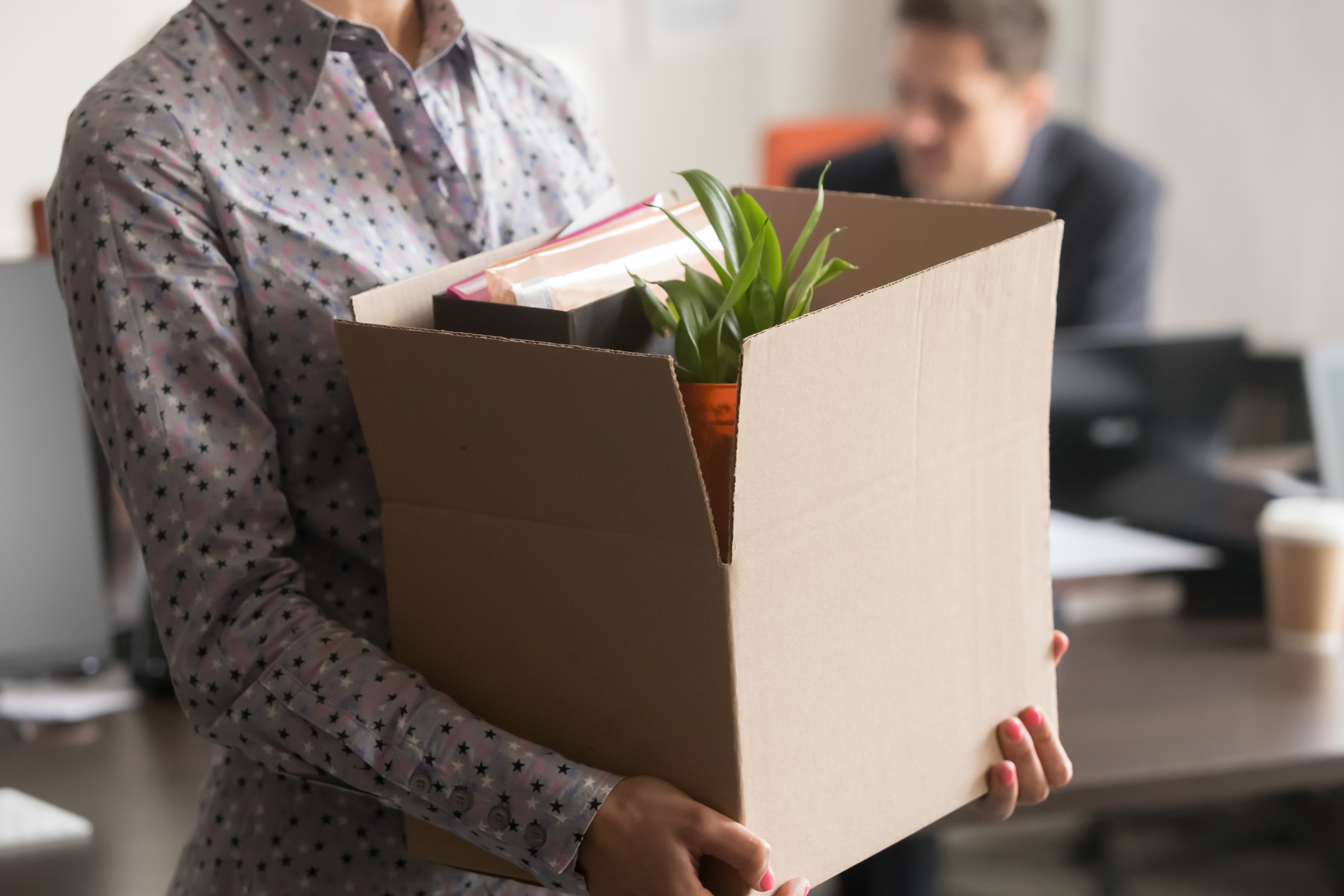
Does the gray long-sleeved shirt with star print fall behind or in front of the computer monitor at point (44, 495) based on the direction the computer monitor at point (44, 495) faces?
behind

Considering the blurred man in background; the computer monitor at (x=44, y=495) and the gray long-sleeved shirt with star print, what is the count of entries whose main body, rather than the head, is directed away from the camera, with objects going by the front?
1

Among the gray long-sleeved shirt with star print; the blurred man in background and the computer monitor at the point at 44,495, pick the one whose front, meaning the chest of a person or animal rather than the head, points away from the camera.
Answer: the computer monitor

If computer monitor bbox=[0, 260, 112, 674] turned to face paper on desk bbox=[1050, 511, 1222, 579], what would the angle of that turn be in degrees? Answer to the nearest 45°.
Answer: approximately 90° to its right

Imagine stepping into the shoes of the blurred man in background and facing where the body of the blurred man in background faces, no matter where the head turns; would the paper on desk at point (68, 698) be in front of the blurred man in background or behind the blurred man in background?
in front

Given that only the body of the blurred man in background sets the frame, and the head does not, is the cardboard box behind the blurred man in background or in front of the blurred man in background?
in front

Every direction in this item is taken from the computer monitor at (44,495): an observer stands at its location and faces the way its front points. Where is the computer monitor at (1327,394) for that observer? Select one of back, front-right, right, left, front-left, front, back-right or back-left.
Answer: right

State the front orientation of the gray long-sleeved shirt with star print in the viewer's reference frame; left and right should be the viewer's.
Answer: facing the viewer and to the right of the viewer

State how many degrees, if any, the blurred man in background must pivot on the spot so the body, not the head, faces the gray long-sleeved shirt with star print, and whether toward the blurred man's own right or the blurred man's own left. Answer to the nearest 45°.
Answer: approximately 45° to the blurred man's own left

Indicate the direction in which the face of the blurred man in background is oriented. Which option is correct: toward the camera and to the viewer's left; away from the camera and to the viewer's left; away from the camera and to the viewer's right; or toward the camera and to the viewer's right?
toward the camera and to the viewer's left

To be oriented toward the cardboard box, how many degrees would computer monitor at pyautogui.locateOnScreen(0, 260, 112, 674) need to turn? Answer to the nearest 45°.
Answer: approximately 180°

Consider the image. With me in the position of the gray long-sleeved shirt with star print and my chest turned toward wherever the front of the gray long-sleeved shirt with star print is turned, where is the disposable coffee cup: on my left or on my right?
on my left
